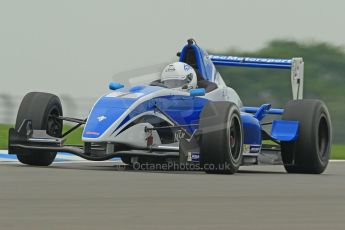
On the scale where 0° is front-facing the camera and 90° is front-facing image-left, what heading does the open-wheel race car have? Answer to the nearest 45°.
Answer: approximately 45°
